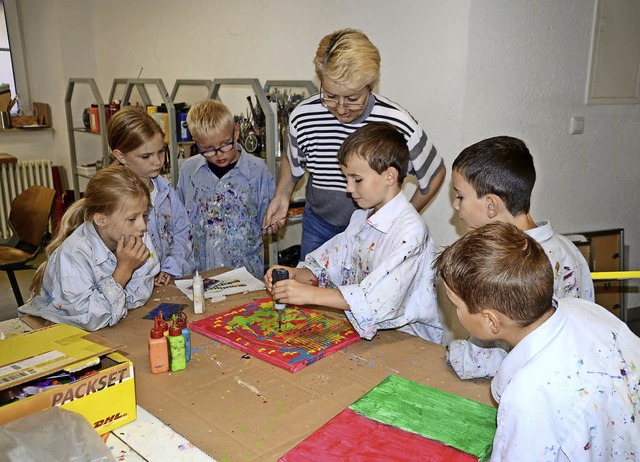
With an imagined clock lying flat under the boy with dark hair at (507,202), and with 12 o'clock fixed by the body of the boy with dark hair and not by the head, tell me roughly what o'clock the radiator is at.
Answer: The radiator is roughly at 1 o'clock from the boy with dark hair.

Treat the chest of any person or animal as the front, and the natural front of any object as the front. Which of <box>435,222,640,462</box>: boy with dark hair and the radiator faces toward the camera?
the radiator

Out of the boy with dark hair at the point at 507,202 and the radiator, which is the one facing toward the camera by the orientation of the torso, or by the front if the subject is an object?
the radiator

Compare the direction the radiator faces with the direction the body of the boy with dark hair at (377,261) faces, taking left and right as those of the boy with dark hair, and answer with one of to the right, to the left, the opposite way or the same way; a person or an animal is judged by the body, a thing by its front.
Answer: to the left

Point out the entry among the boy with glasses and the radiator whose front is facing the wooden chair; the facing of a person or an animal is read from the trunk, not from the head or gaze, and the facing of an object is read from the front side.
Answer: the radiator

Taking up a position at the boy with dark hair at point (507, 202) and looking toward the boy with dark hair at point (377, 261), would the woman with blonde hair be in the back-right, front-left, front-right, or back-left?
front-right

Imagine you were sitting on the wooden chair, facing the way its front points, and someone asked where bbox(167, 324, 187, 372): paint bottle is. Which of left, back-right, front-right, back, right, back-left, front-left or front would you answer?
front-left

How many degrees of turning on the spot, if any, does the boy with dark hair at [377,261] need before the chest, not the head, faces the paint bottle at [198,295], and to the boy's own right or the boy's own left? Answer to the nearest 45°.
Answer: approximately 45° to the boy's own right

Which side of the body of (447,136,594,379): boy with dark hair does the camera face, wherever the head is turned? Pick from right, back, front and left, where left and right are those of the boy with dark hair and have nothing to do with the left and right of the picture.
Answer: left

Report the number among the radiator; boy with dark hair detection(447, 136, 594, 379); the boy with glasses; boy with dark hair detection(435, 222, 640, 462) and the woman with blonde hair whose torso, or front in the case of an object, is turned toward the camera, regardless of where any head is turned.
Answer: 3

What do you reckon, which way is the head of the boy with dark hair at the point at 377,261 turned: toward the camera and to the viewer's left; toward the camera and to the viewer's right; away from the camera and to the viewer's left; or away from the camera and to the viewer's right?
toward the camera and to the viewer's left

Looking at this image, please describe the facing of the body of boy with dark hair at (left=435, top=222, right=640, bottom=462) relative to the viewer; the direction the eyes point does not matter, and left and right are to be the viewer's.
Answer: facing away from the viewer and to the left of the viewer

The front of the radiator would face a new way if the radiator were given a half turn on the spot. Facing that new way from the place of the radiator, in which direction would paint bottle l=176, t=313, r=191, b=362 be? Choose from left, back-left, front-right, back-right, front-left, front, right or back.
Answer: back

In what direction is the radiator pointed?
toward the camera

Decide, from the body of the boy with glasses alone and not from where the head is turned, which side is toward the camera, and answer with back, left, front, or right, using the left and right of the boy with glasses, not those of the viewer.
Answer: front

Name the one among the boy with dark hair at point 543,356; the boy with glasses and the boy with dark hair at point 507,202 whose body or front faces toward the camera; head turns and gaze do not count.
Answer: the boy with glasses

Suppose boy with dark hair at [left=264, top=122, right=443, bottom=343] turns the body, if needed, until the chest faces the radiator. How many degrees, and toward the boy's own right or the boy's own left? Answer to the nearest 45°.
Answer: approximately 90° to the boy's own right

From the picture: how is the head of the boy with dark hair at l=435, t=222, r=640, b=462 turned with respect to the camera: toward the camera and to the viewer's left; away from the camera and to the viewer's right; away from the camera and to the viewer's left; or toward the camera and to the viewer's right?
away from the camera and to the viewer's left

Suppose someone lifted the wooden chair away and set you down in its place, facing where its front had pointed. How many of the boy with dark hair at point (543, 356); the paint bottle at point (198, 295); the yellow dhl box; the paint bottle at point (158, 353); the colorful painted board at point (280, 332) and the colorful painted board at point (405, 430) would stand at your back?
0

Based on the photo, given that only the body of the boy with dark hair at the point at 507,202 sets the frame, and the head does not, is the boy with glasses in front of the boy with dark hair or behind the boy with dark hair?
in front
